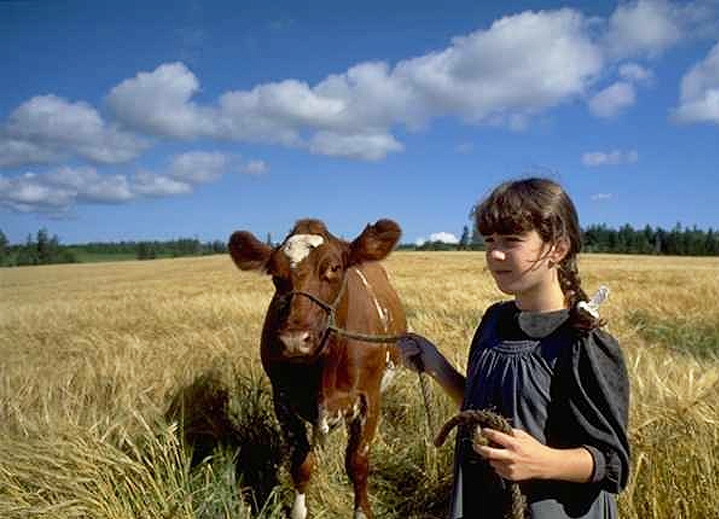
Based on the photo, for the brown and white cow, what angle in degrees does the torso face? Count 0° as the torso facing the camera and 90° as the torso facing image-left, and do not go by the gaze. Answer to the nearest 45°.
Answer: approximately 0°

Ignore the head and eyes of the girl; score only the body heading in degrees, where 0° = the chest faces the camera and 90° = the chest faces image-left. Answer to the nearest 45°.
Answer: approximately 45°

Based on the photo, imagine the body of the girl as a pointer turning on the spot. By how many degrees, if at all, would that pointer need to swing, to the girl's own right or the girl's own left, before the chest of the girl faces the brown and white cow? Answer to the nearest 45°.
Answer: approximately 90° to the girl's own right
